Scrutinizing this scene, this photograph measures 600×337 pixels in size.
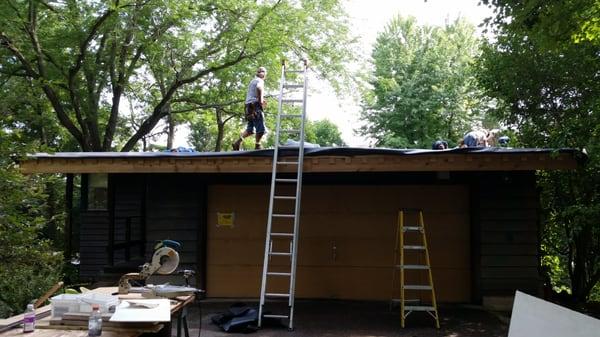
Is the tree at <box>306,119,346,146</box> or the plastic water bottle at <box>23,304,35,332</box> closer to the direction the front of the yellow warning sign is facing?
the plastic water bottle

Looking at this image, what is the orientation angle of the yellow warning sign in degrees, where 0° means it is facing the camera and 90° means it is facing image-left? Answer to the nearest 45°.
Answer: approximately 0°

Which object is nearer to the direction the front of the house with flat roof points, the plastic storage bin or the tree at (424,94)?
the plastic storage bin

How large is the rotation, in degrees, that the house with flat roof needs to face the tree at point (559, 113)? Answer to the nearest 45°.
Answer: approximately 90° to its left

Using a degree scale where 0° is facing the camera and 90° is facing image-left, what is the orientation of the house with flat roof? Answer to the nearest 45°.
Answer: approximately 0°

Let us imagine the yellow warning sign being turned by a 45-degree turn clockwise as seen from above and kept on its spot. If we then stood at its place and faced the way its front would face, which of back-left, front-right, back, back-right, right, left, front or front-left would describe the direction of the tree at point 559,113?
back-left
